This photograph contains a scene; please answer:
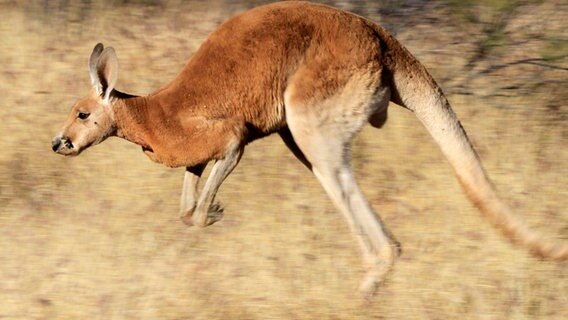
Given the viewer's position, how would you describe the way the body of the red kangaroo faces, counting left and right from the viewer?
facing to the left of the viewer
